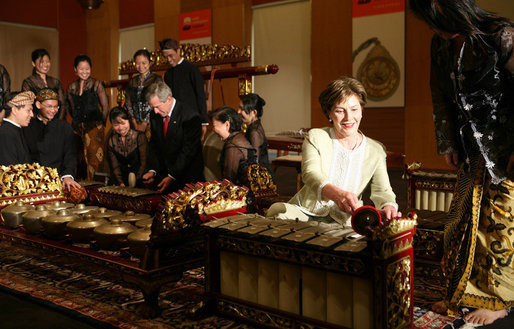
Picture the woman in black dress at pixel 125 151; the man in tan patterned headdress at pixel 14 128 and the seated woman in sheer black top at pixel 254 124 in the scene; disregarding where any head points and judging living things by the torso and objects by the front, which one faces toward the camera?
the woman in black dress

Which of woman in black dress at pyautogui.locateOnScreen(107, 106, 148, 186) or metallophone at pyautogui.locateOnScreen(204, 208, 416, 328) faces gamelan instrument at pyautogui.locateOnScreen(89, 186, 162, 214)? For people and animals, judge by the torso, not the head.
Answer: the woman in black dress

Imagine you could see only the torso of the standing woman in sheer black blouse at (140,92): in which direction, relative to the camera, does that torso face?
toward the camera

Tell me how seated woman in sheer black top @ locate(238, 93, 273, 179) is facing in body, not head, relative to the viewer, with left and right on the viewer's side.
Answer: facing to the left of the viewer

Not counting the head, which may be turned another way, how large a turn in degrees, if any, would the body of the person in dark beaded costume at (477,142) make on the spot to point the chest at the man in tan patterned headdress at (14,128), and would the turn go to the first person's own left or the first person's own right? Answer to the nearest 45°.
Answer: approximately 45° to the first person's own right

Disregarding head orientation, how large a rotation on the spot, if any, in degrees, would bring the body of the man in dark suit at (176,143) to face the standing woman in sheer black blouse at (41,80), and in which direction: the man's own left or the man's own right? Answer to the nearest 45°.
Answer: approximately 90° to the man's own right
